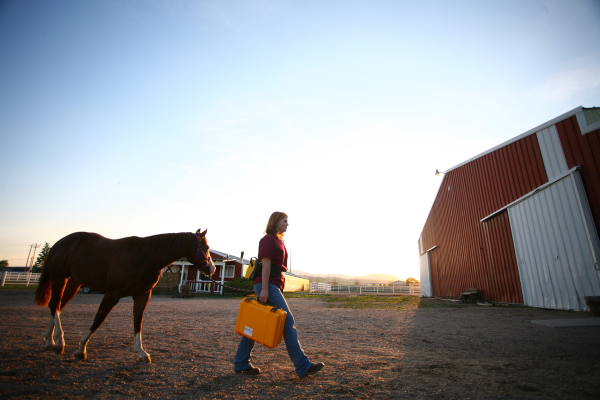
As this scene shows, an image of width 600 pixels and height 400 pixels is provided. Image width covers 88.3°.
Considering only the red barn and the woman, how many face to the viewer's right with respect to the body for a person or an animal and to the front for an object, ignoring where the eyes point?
1

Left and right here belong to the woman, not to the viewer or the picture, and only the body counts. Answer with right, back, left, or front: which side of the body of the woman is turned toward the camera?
right

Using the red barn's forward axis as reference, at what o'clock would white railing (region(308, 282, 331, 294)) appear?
The white railing is roughly at 3 o'clock from the red barn.

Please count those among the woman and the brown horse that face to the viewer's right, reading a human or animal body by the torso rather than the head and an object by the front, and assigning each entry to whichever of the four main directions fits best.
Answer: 2

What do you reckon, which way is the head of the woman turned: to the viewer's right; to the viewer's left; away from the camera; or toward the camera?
to the viewer's right

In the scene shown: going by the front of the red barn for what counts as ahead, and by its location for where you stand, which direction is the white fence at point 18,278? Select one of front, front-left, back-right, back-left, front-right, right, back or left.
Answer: front-right

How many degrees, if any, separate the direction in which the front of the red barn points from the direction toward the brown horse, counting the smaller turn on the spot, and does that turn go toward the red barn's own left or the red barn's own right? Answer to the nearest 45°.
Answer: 0° — it already faces it

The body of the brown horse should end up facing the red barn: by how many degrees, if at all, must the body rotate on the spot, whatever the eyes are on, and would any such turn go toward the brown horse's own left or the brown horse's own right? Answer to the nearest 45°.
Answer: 0° — it already faces it

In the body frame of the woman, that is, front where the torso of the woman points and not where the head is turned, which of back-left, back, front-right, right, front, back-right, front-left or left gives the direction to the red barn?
front-left

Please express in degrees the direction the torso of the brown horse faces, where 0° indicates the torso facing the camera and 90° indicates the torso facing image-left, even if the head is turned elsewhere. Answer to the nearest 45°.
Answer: approximately 270°
